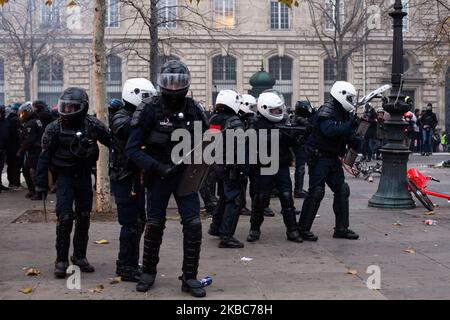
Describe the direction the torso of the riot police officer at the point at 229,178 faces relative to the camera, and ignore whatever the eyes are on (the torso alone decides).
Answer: to the viewer's right

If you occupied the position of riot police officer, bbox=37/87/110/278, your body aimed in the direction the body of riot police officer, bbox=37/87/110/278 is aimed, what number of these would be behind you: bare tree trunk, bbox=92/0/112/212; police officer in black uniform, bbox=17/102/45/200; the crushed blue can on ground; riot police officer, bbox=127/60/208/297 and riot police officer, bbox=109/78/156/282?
2

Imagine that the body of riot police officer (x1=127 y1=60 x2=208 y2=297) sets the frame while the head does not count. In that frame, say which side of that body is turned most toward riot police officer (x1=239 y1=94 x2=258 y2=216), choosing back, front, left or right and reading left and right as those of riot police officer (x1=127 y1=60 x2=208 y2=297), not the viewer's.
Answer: back

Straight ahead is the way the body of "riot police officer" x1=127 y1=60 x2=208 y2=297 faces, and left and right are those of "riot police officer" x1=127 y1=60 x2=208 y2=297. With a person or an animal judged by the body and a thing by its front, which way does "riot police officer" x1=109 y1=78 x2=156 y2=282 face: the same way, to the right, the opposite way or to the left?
to the left

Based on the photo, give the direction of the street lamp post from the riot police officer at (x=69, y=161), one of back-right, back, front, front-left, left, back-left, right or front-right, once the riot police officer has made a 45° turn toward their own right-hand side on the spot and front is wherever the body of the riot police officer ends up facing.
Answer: back

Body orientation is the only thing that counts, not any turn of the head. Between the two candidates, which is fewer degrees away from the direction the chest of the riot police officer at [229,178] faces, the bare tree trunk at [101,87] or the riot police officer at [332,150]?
the riot police officer
